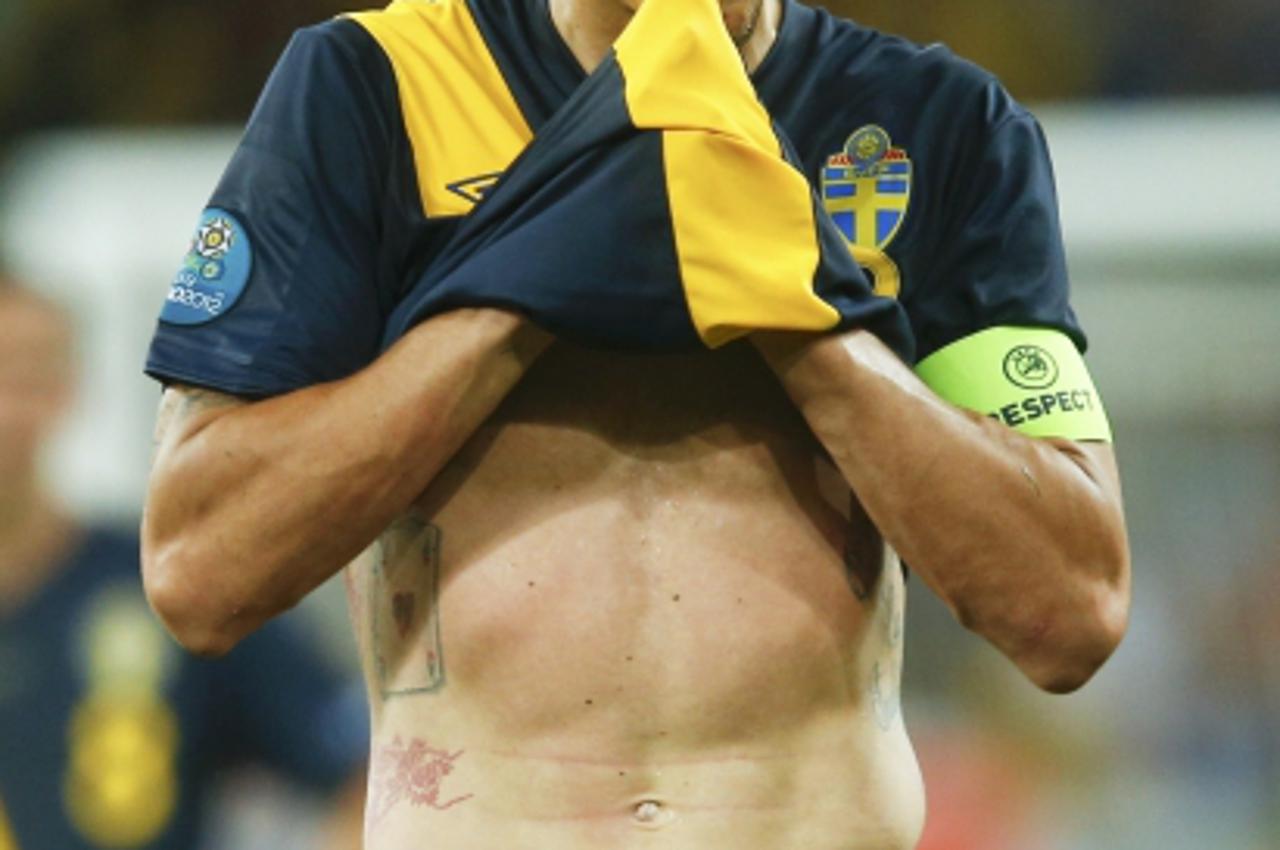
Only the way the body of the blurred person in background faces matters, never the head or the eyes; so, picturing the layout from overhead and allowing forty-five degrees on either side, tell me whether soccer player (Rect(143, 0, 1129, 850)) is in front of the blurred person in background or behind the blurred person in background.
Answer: in front

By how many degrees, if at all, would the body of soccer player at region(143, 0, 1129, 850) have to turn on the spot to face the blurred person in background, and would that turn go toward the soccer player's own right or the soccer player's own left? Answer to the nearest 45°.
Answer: approximately 135° to the soccer player's own right

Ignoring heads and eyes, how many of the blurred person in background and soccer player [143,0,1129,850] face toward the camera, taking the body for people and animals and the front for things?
2

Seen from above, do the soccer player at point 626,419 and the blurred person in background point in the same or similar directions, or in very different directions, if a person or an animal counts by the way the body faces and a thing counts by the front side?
same or similar directions

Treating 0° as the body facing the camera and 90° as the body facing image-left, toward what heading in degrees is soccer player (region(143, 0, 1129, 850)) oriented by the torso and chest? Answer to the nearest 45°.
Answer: approximately 0°

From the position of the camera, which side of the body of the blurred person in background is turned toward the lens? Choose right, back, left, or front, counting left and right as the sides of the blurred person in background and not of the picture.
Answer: front
